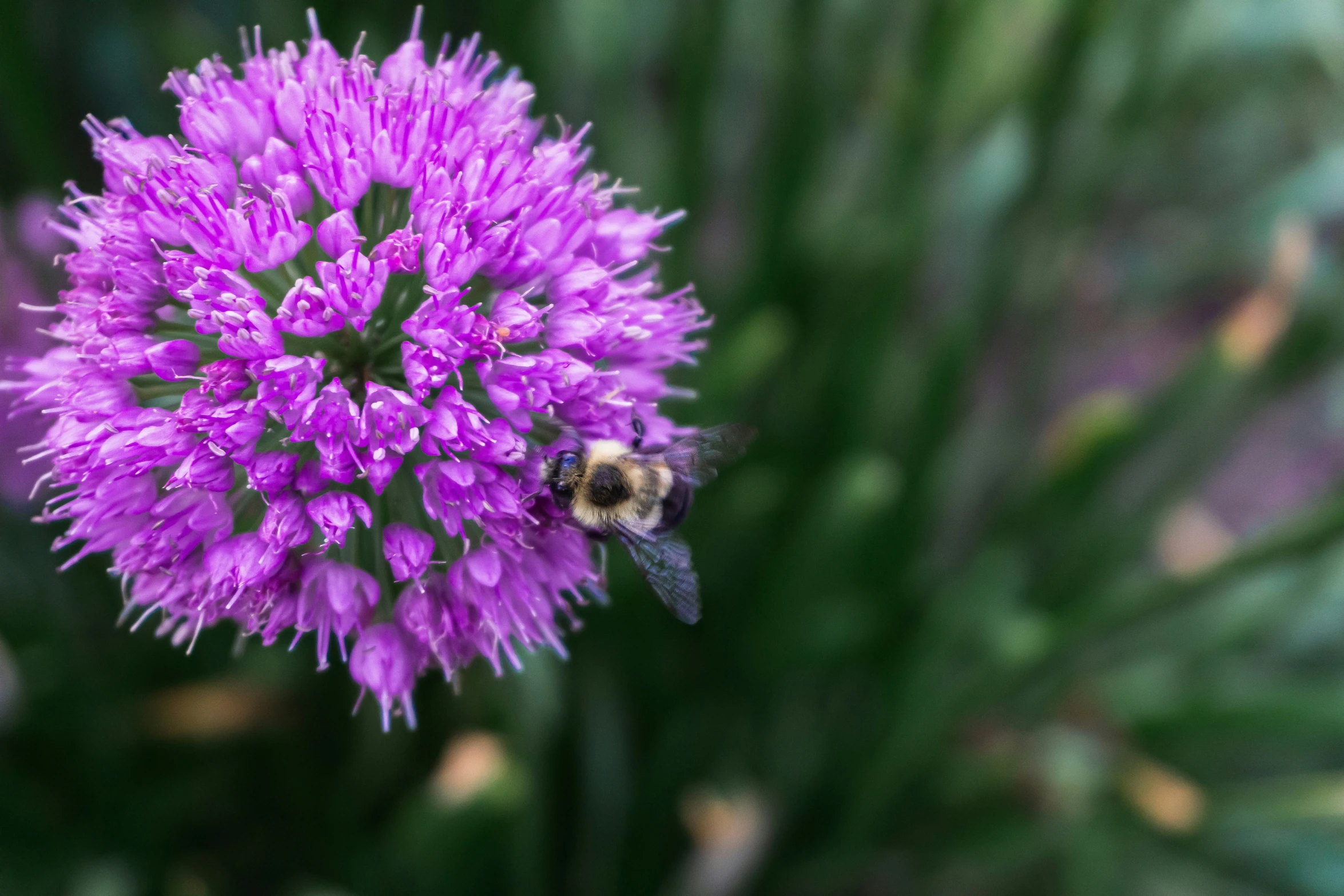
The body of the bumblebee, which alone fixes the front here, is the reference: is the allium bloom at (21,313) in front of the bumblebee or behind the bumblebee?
in front

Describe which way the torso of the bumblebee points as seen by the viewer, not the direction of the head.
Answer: to the viewer's left
